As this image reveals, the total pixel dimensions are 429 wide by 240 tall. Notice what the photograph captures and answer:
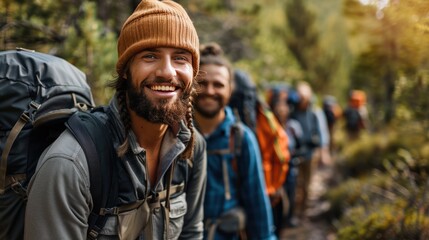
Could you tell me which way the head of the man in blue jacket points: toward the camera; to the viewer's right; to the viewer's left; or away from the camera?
toward the camera

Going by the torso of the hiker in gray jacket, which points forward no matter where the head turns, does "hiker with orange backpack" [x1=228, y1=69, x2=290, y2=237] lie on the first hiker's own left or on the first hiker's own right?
on the first hiker's own left

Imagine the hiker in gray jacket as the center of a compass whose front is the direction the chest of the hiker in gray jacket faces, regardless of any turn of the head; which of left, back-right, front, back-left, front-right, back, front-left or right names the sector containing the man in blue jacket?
left

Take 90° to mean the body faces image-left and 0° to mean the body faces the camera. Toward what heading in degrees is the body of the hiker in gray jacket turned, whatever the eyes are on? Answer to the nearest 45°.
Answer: approximately 315°
